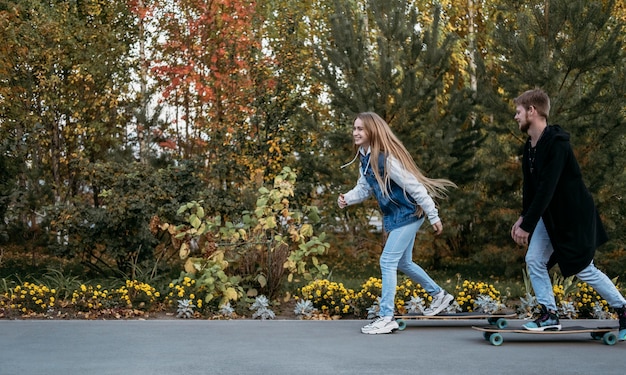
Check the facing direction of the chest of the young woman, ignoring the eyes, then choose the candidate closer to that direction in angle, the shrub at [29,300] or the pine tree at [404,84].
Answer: the shrub

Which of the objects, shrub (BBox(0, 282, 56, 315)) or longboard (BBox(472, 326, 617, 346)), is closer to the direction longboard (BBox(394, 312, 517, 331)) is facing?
the shrub

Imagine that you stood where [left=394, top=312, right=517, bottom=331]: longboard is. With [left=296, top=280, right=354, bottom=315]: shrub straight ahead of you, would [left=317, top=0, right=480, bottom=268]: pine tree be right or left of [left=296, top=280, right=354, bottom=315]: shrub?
right

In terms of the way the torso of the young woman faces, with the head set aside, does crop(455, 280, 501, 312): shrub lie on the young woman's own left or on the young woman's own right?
on the young woman's own right

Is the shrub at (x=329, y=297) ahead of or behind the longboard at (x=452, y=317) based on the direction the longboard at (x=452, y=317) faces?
ahead

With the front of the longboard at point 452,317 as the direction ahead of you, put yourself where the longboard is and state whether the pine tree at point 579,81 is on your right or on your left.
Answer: on your right

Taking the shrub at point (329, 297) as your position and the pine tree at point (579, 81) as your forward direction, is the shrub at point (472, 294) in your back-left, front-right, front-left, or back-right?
front-right

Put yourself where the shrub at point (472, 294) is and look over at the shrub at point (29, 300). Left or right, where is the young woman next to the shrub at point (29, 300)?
left

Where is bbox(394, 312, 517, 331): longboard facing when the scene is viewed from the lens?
facing to the left of the viewer

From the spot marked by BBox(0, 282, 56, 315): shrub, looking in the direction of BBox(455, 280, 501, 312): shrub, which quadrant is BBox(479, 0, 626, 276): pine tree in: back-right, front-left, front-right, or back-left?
front-left

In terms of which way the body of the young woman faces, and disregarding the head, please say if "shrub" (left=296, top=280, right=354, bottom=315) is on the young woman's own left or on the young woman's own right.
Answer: on the young woman's own right

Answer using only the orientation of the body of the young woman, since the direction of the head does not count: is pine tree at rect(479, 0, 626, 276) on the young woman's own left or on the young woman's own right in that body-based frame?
on the young woman's own right

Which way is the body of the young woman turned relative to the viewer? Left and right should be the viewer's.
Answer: facing to the left of the viewer
